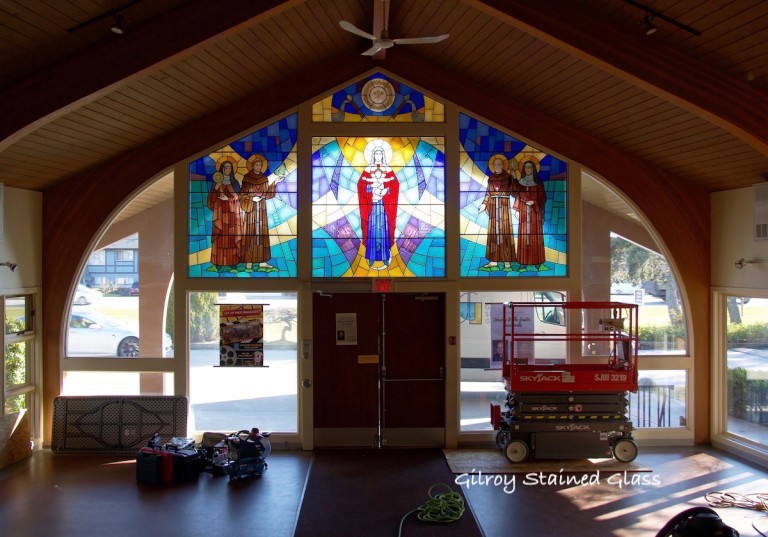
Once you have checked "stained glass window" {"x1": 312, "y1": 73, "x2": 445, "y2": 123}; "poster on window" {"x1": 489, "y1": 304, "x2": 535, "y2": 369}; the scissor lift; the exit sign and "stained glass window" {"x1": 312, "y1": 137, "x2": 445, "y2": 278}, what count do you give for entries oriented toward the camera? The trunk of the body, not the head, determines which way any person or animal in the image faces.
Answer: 4

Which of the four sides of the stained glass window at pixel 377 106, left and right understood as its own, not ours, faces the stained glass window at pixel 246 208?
right

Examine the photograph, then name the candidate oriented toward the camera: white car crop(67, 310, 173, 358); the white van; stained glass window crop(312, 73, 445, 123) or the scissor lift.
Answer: the stained glass window

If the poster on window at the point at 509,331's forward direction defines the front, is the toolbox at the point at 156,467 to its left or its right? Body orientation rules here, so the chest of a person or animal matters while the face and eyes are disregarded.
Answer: on its right

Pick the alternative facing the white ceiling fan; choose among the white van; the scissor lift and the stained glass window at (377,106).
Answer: the stained glass window

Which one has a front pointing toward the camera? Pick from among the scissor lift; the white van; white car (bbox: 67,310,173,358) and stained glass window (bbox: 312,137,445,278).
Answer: the stained glass window

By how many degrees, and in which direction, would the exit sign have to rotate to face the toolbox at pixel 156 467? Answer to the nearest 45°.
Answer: approximately 45° to its right

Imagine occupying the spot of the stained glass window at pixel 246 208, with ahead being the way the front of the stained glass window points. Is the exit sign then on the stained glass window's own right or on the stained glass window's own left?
on the stained glass window's own left
